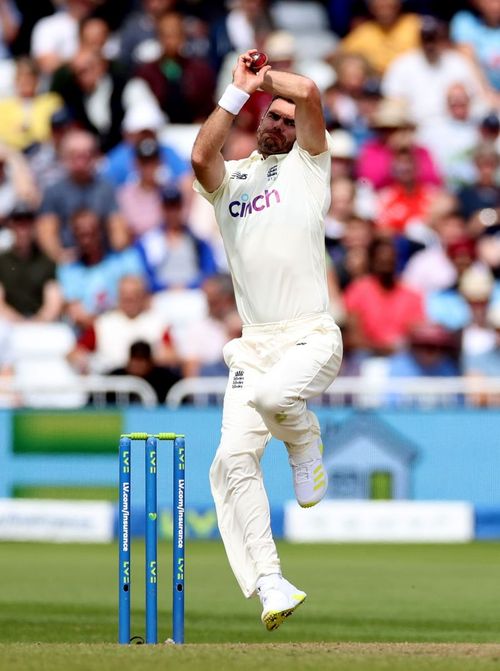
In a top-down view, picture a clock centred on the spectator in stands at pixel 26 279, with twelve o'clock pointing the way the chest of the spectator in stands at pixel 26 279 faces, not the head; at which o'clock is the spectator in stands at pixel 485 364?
the spectator in stands at pixel 485 364 is roughly at 10 o'clock from the spectator in stands at pixel 26 279.

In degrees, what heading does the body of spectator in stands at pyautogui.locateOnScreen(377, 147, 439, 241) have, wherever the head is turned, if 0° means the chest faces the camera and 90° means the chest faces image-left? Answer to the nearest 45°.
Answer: approximately 0°

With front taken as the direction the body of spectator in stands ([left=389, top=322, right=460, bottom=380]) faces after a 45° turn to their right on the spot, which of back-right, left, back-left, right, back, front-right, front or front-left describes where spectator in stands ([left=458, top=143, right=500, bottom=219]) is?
back-right

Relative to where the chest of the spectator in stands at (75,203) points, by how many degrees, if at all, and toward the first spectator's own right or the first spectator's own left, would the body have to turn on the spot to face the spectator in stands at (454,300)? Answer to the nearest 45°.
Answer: approximately 45° to the first spectator's own left
